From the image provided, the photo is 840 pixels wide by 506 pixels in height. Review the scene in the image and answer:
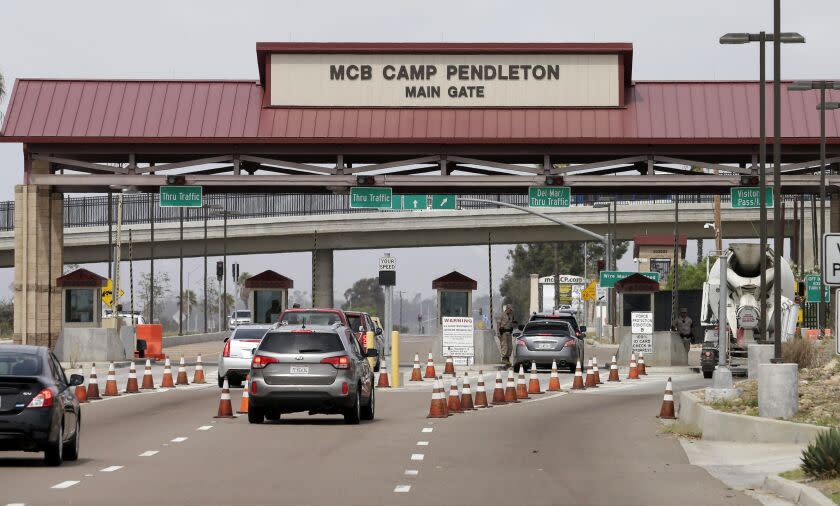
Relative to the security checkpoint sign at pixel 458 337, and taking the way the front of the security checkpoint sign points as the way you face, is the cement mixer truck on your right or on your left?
on your left

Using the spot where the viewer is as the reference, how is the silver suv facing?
facing away from the viewer

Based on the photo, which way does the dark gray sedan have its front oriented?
away from the camera

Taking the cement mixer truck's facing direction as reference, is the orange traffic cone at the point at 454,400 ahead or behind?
behind

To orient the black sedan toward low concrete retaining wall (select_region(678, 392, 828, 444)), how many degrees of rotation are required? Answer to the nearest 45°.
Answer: approximately 90° to its right

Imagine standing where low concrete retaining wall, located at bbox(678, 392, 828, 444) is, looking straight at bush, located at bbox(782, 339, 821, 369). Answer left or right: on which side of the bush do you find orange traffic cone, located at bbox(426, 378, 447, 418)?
left

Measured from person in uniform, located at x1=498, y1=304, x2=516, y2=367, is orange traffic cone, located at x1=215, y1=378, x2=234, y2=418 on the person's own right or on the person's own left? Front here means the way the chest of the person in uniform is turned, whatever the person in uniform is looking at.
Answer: on the person's own right

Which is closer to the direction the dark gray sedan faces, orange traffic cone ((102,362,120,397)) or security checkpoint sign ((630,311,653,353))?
the security checkpoint sign

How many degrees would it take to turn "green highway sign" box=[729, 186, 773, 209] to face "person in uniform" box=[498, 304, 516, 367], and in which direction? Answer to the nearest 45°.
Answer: approximately 90° to its right

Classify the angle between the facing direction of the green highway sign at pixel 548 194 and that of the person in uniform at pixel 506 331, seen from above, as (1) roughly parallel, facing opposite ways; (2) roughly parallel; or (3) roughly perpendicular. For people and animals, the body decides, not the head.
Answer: roughly perpendicular

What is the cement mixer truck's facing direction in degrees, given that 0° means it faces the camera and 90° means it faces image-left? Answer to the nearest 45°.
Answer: approximately 180°

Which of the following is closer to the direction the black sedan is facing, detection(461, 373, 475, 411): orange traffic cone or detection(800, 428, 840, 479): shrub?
the orange traffic cone

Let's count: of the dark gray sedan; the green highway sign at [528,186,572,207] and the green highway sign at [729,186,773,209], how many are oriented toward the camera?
2

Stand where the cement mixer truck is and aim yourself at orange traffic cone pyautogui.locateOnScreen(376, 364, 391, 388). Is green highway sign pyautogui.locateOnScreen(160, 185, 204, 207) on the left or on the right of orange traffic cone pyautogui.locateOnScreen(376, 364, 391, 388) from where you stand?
right

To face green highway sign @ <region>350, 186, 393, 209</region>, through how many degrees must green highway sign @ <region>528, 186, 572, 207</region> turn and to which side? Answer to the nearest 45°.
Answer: approximately 90° to its right

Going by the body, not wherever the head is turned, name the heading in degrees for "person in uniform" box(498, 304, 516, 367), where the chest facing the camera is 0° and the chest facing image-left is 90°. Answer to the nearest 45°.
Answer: approximately 270°

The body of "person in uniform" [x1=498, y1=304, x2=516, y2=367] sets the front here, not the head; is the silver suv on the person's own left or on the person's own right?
on the person's own right
